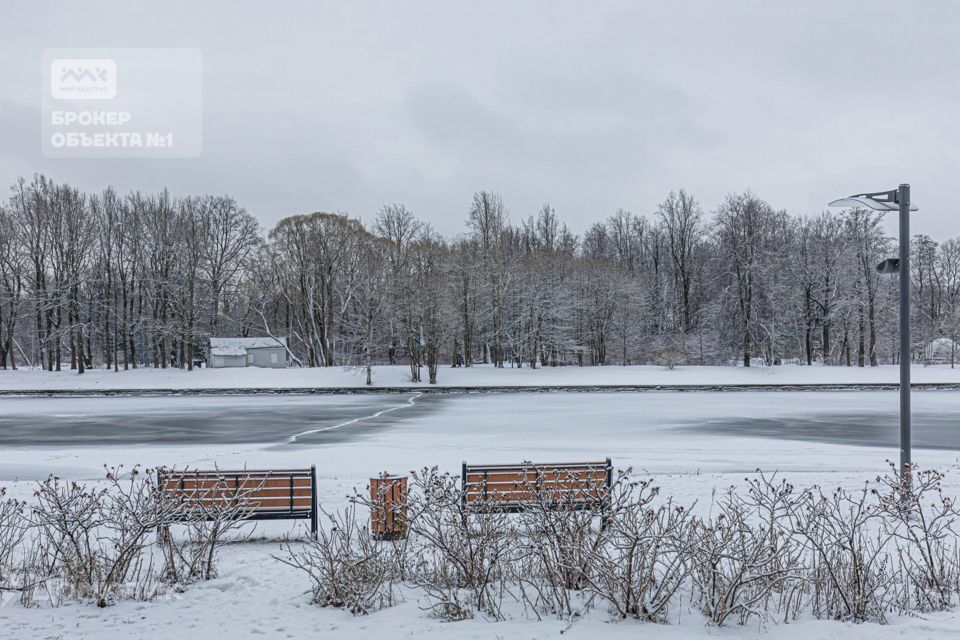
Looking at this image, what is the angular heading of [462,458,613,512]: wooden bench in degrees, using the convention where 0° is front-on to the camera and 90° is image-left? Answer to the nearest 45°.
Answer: approximately 180°

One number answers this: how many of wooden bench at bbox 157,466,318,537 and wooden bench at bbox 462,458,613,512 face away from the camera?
2

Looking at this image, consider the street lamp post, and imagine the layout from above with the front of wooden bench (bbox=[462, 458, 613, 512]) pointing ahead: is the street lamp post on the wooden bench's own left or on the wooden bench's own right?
on the wooden bench's own right

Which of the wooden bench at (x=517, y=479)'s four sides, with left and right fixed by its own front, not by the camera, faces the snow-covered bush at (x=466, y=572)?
back

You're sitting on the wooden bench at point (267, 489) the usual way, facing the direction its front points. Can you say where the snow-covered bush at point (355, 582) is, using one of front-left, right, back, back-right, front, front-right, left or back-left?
back

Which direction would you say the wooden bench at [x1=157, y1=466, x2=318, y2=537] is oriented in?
away from the camera

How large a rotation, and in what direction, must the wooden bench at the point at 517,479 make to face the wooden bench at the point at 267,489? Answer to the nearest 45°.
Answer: approximately 90° to its left
